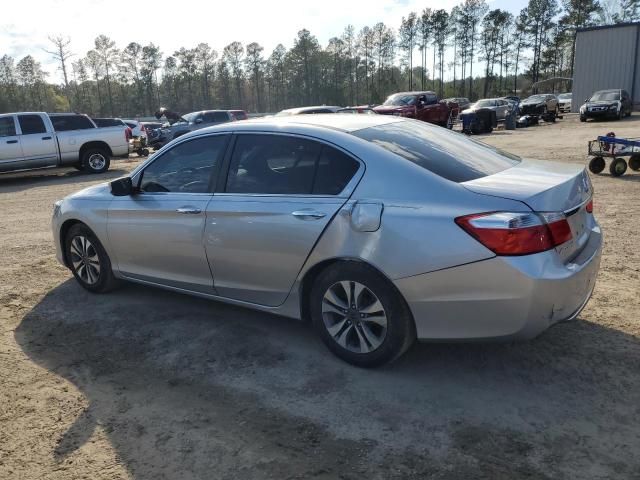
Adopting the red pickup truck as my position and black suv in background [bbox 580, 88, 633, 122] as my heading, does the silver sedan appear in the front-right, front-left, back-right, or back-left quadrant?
back-right

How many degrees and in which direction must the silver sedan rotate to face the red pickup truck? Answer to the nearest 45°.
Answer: approximately 45° to its right

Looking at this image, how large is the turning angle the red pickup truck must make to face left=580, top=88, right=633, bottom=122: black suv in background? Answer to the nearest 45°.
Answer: approximately 180°

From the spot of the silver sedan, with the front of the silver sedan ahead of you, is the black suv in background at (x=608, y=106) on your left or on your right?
on your right

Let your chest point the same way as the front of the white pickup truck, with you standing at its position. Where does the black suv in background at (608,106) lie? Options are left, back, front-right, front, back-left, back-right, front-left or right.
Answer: back

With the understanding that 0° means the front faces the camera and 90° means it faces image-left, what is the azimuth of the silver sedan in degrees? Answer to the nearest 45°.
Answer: approximately 135°

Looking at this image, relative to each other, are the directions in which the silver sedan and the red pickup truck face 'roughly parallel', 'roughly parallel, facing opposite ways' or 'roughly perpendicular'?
roughly perpendicular

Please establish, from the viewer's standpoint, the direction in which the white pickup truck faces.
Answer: facing to the left of the viewer

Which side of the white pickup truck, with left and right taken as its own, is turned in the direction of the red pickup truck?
back

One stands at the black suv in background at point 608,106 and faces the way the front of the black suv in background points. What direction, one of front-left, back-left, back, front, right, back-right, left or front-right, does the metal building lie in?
back-right

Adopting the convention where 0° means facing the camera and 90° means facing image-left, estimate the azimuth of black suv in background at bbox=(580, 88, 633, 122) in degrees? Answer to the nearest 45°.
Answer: approximately 45°
